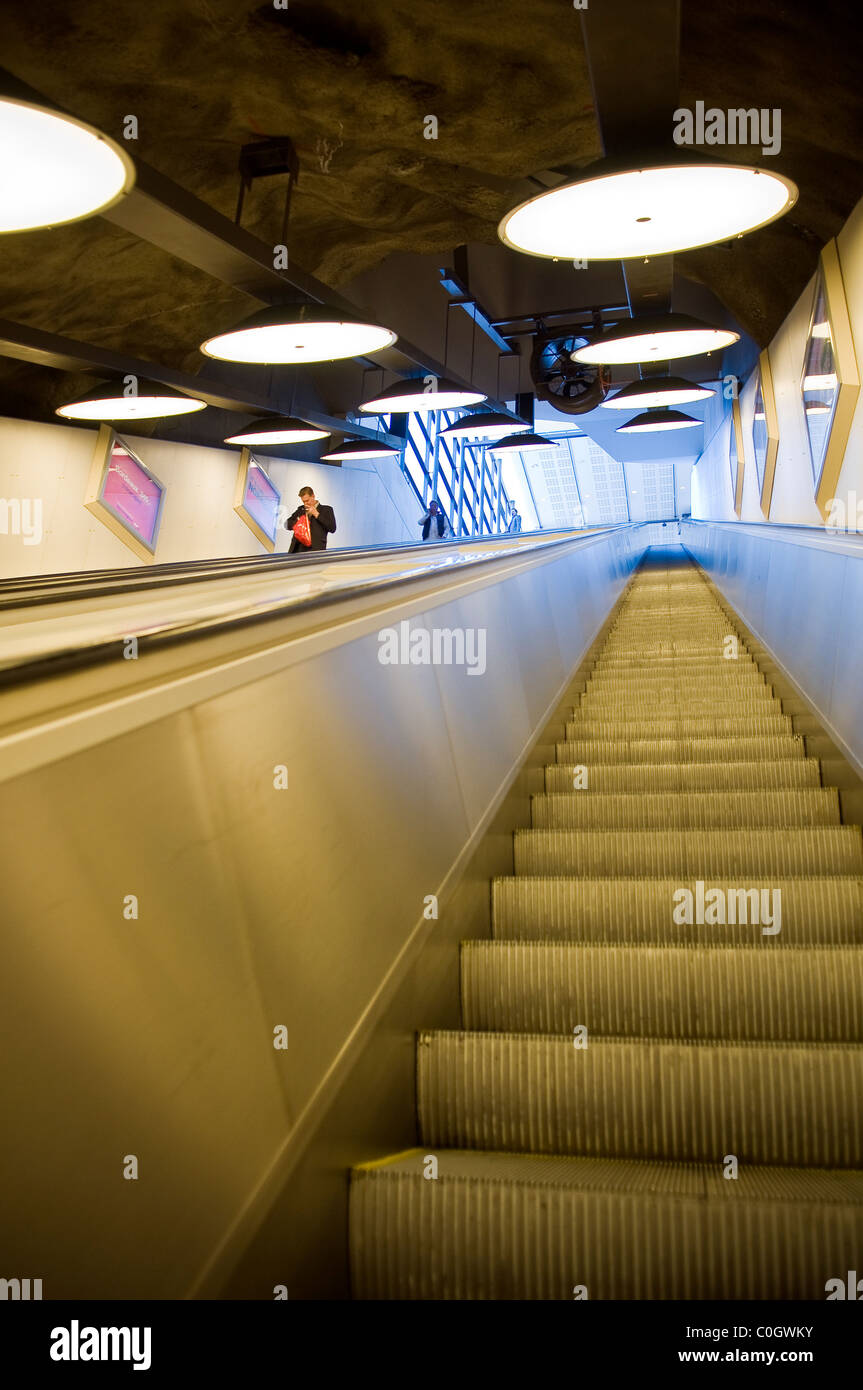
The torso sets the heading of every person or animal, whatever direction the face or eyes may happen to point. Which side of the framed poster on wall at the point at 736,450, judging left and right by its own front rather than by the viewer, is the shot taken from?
left

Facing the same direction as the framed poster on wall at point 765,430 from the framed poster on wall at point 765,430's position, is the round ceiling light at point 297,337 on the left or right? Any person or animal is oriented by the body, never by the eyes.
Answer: on its left

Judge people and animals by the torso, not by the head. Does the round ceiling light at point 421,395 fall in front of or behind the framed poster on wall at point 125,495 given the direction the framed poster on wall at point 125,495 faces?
in front

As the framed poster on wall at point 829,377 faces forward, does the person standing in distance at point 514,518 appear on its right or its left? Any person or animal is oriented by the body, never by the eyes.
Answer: on its right

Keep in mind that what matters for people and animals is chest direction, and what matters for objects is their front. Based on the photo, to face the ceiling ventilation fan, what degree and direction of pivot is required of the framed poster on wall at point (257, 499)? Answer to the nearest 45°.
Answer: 0° — it already faces it

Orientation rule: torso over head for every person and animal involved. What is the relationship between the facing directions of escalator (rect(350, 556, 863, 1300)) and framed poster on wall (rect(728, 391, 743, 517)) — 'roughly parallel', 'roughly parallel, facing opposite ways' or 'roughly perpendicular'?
roughly perpendicular

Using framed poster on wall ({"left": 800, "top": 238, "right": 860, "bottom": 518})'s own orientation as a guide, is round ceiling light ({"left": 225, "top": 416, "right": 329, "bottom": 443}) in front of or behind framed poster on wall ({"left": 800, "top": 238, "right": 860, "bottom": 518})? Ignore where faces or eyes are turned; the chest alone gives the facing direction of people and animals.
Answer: in front

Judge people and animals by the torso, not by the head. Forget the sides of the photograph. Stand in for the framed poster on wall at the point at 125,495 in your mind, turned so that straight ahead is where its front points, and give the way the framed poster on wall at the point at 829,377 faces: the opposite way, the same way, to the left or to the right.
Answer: the opposite way

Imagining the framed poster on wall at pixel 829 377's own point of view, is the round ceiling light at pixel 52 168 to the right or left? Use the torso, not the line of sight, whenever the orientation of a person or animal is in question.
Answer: on its left

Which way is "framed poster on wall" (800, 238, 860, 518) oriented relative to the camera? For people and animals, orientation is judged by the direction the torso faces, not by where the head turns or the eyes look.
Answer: to the viewer's left
